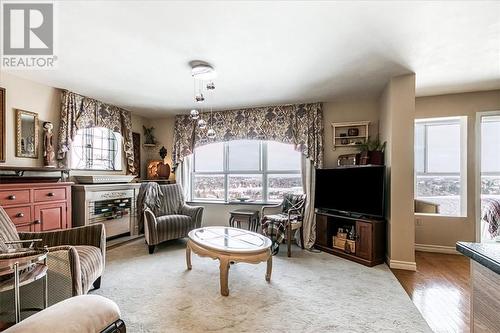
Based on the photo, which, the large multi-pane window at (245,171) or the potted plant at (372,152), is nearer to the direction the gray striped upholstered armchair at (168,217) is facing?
the potted plant

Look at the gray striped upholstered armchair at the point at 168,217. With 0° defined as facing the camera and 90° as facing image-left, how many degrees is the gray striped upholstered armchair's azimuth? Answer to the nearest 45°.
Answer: approximately 315°

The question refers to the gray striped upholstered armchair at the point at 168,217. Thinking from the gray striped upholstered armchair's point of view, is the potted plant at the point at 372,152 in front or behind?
in front

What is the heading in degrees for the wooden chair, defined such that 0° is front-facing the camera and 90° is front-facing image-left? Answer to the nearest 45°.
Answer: approximately 45°

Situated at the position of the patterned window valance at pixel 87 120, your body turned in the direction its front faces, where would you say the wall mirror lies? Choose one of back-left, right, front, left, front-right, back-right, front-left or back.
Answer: right

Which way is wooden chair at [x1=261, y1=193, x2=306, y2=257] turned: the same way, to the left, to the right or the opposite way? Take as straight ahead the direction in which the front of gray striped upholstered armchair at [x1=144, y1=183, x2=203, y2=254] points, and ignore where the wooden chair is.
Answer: to the right

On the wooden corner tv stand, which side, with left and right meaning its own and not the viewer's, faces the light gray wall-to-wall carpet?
front

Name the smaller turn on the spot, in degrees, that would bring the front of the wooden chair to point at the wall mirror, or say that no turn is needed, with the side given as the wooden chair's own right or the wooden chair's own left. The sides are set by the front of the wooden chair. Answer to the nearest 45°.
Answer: approximately 45° to the wooden chair's own right

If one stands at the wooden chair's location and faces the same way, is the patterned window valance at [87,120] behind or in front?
in front

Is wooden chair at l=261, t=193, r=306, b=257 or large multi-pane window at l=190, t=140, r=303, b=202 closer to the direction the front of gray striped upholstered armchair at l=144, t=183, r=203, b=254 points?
the wooden chair

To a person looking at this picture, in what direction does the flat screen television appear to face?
facing the viewer and to the left of the viewer

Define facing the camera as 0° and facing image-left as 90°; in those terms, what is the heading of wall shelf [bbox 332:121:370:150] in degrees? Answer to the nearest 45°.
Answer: approximately 0°

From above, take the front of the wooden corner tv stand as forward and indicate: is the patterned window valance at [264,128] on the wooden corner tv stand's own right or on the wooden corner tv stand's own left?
on the wooden corner tv stand's own right

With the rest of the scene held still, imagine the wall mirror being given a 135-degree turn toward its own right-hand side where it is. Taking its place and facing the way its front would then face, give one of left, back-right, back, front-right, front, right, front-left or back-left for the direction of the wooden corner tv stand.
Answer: back-left
